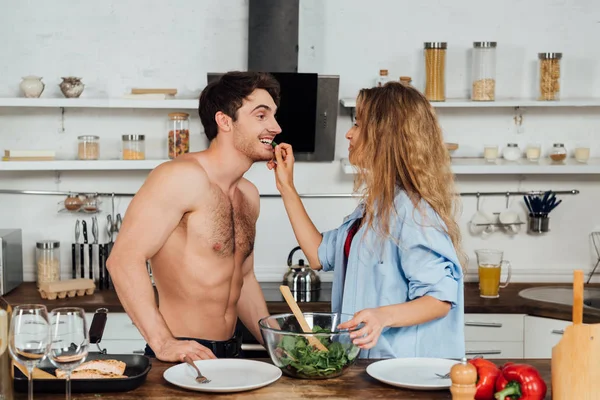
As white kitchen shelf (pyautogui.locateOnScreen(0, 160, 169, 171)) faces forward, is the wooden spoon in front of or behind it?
in front

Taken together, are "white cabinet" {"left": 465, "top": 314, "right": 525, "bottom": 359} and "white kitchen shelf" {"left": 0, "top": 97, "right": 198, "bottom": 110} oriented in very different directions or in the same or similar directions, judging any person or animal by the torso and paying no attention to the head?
same or similar directions

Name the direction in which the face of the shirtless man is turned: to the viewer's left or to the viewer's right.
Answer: to the viewer's right

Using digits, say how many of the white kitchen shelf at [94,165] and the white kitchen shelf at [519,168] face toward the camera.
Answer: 2

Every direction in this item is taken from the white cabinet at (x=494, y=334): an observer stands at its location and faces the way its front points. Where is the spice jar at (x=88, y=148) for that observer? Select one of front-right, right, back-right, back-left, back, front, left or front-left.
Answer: right

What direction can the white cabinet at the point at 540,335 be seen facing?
toward the camera

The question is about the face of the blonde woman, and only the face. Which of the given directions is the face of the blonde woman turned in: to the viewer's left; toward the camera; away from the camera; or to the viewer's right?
to the viewer's left

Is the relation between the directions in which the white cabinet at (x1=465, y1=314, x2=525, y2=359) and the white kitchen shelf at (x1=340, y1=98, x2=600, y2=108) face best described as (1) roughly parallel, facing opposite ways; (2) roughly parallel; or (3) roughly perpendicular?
roughly parallel

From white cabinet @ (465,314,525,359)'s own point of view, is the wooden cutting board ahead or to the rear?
ahead

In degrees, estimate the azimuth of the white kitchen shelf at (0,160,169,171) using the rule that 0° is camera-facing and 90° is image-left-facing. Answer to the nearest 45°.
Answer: approximately 0°

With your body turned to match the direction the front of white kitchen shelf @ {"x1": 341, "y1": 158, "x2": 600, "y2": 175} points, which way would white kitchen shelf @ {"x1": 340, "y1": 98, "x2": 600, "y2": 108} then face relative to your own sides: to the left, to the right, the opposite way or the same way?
the same way

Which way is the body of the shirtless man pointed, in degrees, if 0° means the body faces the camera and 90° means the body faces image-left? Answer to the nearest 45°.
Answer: approximately 315°

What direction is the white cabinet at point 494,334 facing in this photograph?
toward the camera

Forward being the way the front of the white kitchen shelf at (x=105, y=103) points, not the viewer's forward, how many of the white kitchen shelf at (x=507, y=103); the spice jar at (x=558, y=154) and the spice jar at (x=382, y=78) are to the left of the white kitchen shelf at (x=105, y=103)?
3

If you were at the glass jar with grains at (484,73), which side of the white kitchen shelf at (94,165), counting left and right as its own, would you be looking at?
left

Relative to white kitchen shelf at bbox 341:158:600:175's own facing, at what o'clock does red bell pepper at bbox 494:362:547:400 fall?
The red bell pepper is roughly at 12 o'clock from the white kitchen shelf.

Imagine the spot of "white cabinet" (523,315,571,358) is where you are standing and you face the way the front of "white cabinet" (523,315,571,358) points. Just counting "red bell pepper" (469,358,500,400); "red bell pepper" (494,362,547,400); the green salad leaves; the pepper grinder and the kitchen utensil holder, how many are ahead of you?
4

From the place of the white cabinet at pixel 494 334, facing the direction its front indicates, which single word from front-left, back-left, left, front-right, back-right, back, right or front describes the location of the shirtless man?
front-right

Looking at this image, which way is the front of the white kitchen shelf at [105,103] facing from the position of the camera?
facing the viewer
